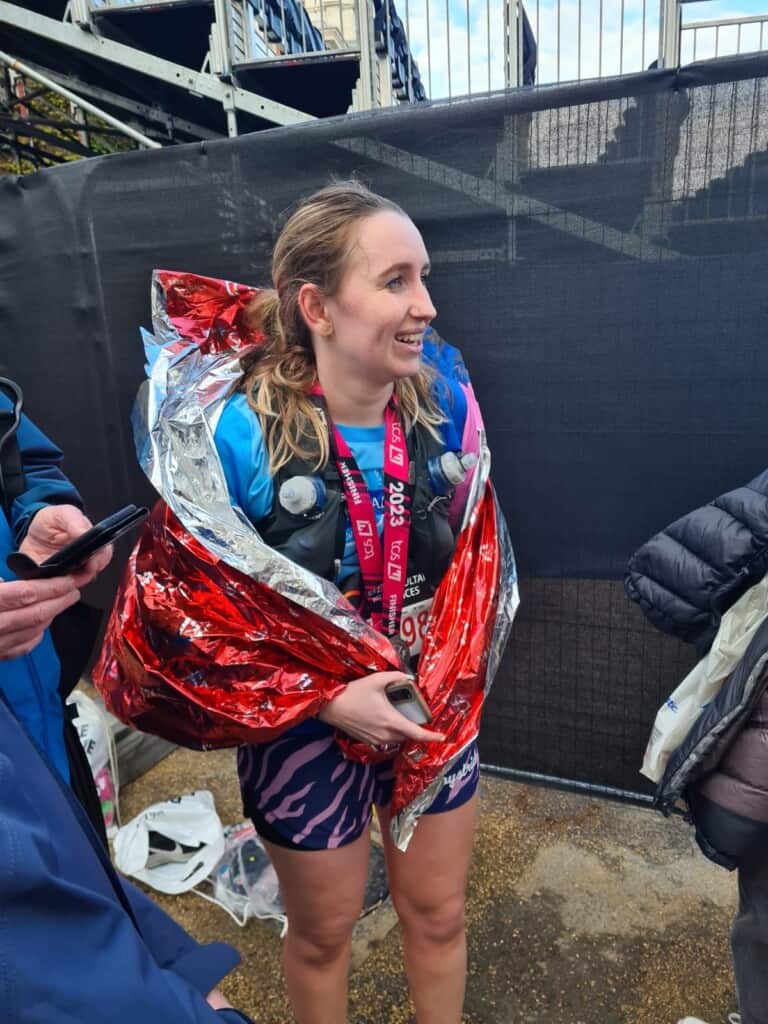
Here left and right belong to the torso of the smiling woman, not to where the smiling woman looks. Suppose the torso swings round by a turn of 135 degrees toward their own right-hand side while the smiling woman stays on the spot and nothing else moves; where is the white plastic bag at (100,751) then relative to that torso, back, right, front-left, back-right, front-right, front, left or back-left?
front-right

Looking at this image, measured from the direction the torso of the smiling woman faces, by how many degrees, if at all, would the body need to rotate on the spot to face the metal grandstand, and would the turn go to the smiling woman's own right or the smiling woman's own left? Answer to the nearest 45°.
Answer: approximately 135° to the smiling woman's own left

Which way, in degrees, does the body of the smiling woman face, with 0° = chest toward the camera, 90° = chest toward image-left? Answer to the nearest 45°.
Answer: approximately 315°
